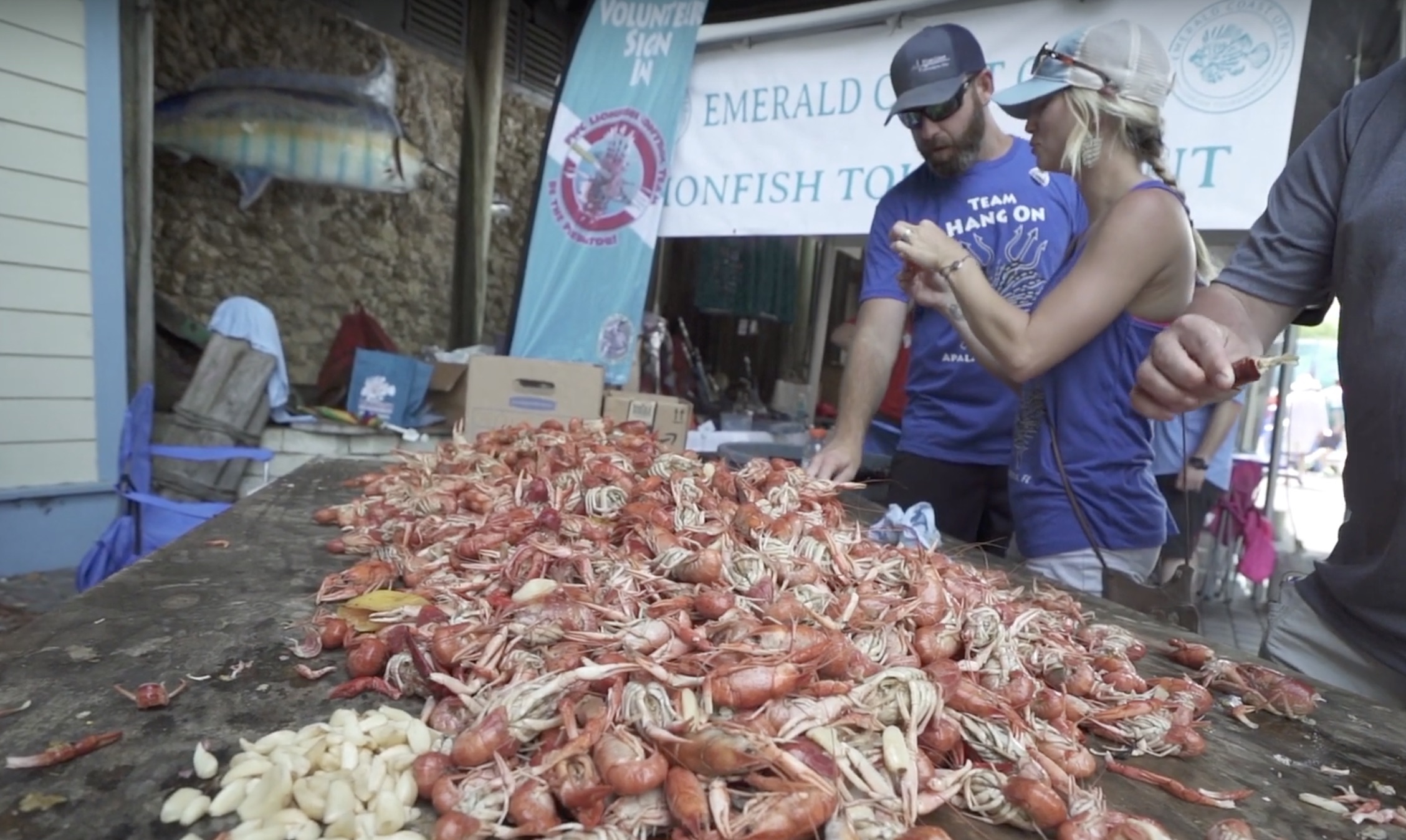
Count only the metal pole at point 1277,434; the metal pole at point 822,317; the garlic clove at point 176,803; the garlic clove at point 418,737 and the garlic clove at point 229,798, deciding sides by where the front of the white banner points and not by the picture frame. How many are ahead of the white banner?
3

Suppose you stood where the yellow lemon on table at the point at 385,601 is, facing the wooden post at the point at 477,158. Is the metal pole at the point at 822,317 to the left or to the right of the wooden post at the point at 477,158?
right

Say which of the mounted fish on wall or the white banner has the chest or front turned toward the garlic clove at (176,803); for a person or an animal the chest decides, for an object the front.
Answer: the white banner

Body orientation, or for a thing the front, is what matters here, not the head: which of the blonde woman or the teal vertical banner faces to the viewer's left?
the blonde woman

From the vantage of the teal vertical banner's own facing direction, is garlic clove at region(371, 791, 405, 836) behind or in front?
in front

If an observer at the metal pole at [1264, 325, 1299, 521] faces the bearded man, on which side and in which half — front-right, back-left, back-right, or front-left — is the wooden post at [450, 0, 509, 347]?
front-right

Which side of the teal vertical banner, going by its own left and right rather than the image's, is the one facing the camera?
front

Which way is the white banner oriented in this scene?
toward the camera

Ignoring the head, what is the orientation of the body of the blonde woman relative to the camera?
to the viewer's left

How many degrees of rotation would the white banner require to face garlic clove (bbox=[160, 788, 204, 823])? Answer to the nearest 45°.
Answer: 0° — it already faces it

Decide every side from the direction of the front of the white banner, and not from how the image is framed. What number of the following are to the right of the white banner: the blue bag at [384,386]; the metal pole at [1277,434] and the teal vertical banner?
2

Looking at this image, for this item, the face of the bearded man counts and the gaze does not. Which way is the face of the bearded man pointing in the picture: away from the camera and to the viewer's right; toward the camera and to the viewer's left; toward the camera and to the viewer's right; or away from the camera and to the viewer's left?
toward the camera and to the viewer's left
